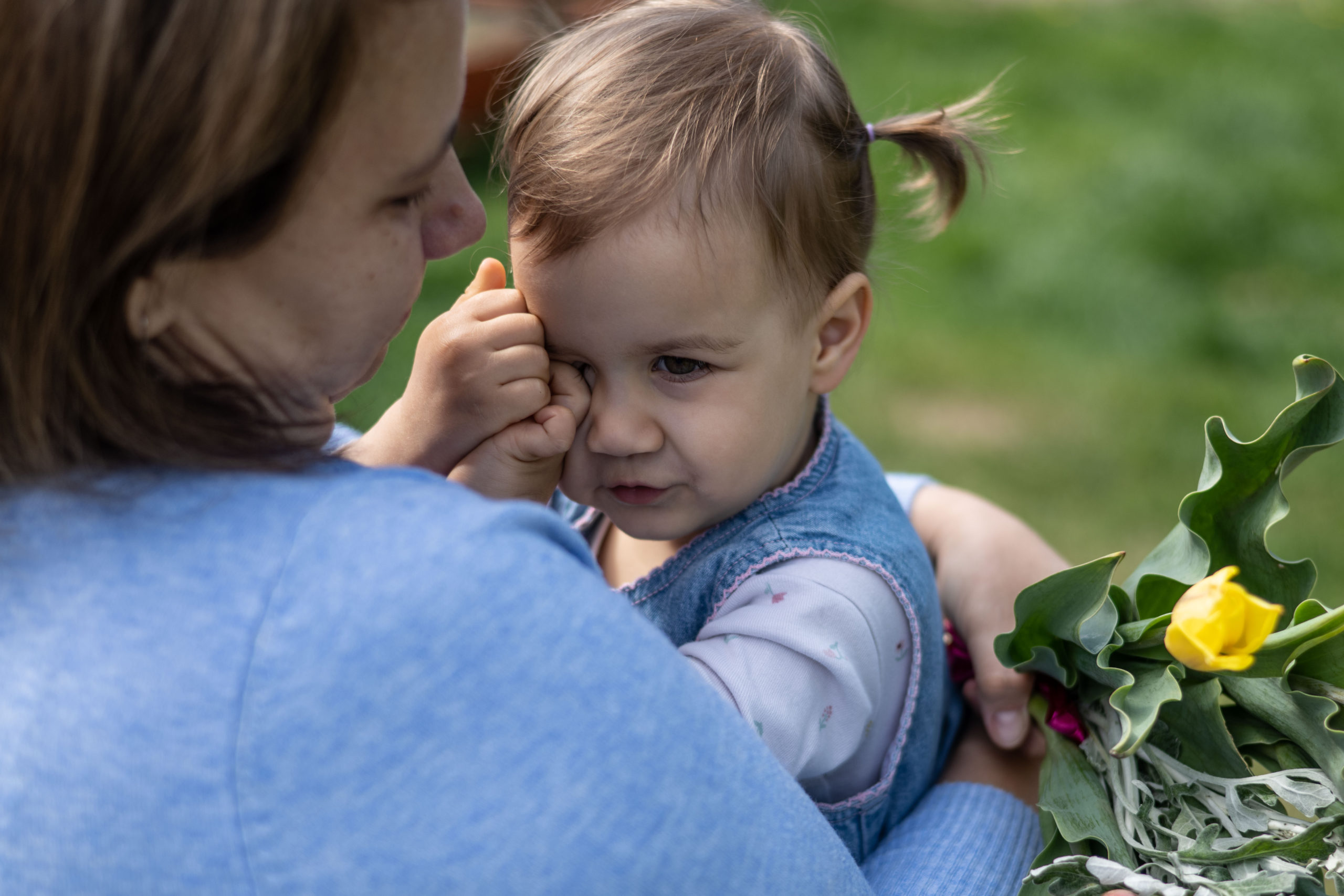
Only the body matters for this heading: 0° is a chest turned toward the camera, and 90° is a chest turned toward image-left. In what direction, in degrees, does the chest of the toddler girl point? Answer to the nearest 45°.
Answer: approximately 45°

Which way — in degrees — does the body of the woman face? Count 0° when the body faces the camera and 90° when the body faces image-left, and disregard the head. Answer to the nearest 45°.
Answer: approximately 225°

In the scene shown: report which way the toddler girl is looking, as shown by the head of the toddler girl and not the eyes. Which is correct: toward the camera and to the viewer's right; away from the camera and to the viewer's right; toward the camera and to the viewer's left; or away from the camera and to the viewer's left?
toward the camera and to the viewer's left

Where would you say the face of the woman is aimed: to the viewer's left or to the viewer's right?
to the viewer's right

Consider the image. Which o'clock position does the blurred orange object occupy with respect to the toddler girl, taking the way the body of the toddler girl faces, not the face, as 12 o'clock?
The blurred orange object is roughly at 4 o'clock from the toddler girl.
